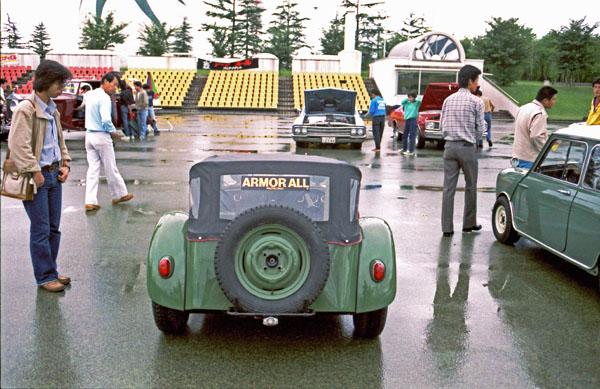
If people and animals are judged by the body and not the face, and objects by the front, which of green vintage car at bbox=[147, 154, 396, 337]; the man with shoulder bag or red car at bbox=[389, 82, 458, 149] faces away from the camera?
the green vintage car

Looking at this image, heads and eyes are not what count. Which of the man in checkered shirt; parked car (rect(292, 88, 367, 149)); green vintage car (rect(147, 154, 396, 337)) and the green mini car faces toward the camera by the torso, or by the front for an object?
the parked car

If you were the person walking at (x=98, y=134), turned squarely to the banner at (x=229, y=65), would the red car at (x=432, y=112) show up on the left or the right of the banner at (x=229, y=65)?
right

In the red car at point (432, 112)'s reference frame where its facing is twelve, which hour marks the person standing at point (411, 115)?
The person standing is roughly at 2 o'clock from the red car.

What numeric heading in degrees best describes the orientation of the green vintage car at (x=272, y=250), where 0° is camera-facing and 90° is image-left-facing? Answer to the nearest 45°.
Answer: approximately 180°

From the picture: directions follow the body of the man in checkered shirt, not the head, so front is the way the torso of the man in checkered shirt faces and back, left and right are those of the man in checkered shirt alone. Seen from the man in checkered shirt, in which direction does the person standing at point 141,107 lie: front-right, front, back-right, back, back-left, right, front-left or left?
left

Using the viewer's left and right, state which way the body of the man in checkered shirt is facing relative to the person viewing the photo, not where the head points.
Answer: facing away from the viewer and to the right of the viewer

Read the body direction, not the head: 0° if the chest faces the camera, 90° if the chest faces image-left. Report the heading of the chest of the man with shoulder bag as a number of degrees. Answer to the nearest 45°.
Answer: approximately 315°

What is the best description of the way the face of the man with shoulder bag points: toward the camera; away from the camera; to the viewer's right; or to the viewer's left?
to the viewer's right

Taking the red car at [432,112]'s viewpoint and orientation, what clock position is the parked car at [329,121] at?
The parked car is roughly at 4 o'clock from the red car.

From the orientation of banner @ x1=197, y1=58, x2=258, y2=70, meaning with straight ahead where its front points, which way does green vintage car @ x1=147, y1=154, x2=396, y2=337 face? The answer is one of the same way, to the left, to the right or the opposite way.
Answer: the opposite way
